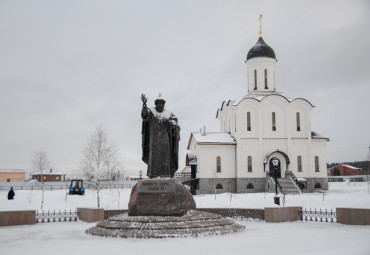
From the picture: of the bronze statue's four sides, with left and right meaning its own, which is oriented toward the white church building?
back

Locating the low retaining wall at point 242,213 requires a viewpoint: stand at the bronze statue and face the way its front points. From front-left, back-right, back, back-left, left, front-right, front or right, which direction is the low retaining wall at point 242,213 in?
back-left

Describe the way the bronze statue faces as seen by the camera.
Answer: facing the viewer
